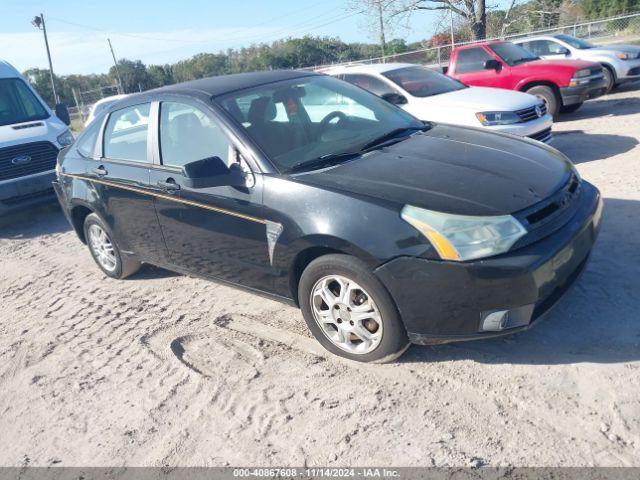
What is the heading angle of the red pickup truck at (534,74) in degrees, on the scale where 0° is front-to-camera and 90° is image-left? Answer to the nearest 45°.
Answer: approximately 315°

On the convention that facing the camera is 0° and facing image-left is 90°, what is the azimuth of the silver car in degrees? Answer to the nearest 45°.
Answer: approximately 315°

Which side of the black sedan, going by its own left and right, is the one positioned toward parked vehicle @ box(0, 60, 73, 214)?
back

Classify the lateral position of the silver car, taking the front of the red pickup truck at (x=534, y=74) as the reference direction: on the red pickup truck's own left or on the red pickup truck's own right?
on the red pickup truck's own left

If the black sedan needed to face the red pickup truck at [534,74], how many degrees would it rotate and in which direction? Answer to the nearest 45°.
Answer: approximately 90° to its left

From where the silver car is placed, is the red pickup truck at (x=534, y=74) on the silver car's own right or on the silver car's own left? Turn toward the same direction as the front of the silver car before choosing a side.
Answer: on the silver car's own right

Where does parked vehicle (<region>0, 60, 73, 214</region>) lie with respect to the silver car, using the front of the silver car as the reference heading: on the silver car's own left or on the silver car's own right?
on the silver car's own right
